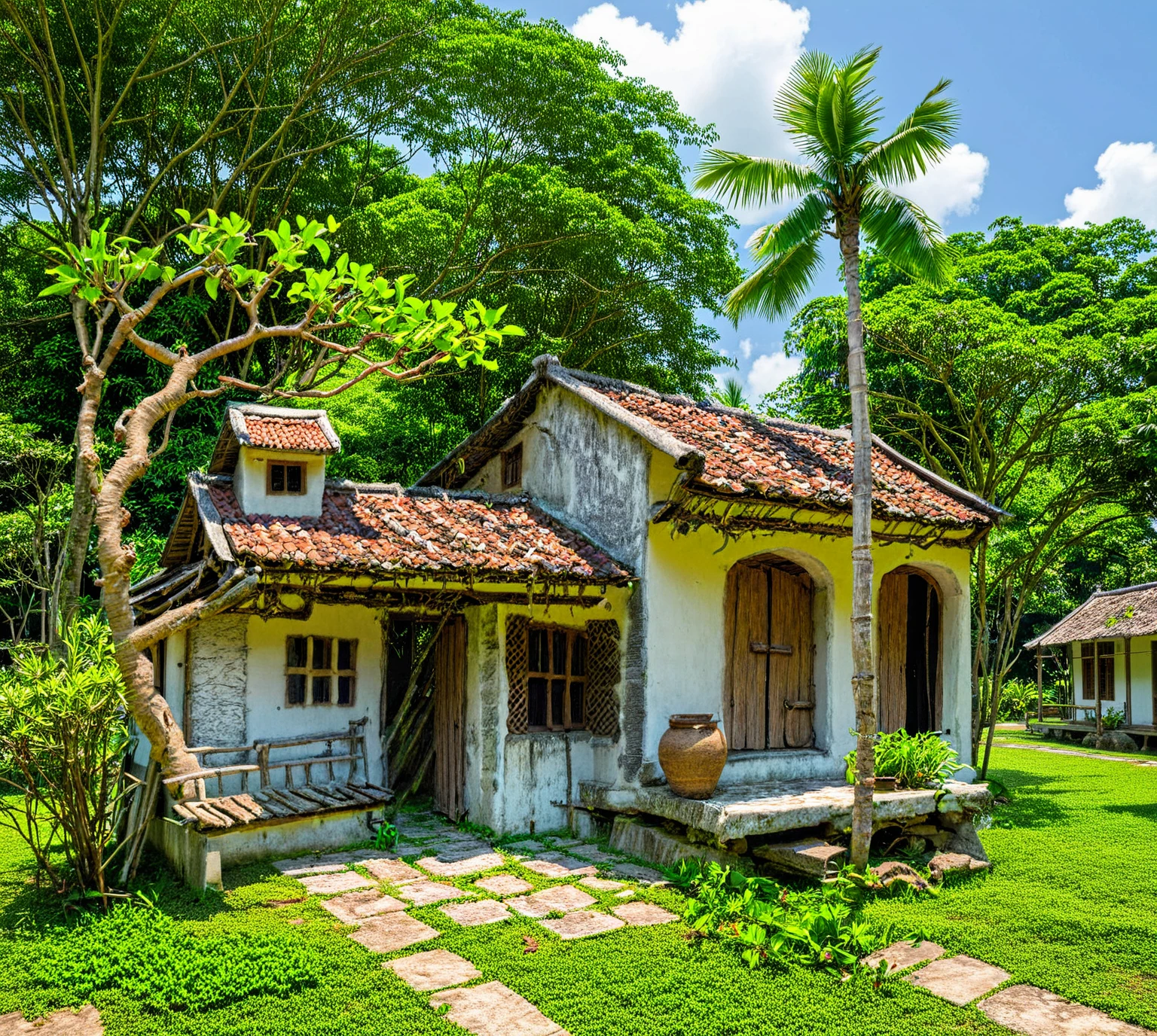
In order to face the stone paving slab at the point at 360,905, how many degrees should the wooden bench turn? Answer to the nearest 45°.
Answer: approximately 45° to its right

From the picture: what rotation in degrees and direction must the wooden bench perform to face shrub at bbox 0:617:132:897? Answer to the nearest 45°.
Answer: approximately 90° to its right

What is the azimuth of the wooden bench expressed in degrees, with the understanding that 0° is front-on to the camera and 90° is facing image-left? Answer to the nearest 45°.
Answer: approximately 315°

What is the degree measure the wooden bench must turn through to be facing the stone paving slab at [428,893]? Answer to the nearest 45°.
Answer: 0° — it already faces it

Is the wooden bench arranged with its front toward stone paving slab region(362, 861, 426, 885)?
yes

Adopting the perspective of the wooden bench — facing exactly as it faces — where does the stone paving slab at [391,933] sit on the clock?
The stone paving slab is roughly at 1 o'clock from the wooden bench.
